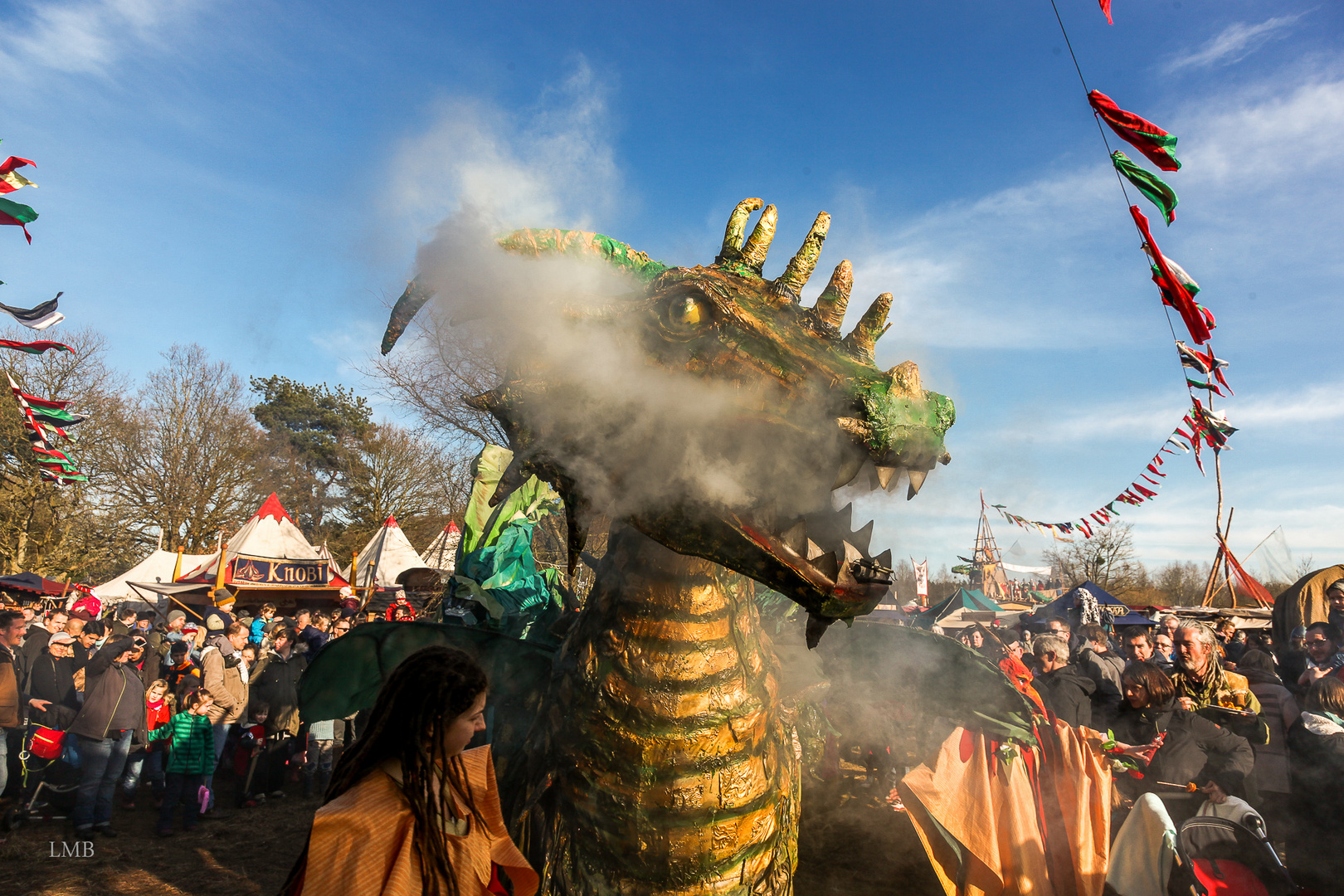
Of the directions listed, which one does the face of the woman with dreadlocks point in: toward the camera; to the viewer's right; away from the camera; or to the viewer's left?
to the viewer's right

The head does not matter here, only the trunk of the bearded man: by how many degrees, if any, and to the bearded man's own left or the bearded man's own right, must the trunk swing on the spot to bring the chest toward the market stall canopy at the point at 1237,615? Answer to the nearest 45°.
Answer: approximately 135° to the bearded man's own right

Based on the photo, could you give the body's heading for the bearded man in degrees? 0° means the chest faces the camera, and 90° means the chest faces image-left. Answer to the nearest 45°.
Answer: approximately 45°

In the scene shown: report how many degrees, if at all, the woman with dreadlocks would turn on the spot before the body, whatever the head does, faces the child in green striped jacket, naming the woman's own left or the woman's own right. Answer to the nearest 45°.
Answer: approximately 135° to the woman's own left

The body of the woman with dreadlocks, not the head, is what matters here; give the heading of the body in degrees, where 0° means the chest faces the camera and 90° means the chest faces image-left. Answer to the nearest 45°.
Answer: approximately 315°

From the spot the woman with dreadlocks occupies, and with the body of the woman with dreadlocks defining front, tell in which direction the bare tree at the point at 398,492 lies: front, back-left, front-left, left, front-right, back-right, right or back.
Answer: back-left
